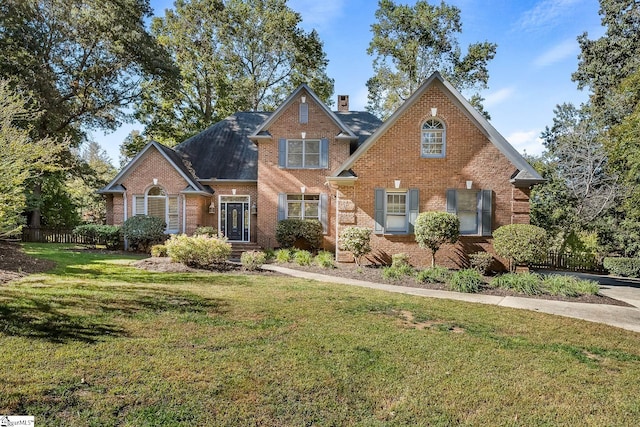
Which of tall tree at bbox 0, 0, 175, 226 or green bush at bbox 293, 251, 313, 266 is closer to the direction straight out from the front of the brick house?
the green bush

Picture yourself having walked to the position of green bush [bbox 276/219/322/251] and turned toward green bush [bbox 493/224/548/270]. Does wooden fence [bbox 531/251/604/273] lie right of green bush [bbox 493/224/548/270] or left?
left

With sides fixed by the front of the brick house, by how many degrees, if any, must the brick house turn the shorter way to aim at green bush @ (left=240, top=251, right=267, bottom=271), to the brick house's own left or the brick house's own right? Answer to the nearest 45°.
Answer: approximately 45° to the brick house's own right

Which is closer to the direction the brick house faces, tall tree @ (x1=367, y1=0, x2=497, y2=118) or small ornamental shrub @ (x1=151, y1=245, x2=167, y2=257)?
the small ornamental shrub

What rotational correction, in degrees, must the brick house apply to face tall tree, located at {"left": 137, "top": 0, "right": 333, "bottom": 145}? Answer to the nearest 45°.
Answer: approximately 135° to its right

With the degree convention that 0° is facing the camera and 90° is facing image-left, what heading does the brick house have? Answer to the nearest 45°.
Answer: approximately 0°

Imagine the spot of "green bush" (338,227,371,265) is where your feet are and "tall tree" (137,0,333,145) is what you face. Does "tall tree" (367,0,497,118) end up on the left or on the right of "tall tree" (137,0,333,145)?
right

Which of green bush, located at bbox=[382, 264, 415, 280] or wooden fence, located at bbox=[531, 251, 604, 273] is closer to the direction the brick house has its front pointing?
the green bush
